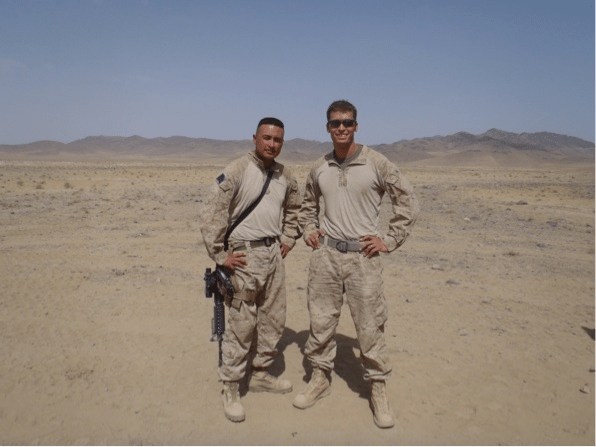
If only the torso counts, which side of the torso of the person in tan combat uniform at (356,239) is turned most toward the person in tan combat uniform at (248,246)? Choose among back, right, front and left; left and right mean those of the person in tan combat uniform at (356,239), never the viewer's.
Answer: right

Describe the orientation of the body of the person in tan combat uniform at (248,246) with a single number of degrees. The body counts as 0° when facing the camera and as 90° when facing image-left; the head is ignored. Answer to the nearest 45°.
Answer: approximately 315°

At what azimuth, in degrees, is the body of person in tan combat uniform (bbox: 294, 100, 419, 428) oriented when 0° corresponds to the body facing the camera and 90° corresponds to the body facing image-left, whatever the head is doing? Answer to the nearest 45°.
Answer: approximately 0°

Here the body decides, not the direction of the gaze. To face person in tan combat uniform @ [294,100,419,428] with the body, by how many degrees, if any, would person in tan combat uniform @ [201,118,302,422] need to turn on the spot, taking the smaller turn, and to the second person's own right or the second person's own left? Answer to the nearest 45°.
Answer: approximately 45° to the second person's own left

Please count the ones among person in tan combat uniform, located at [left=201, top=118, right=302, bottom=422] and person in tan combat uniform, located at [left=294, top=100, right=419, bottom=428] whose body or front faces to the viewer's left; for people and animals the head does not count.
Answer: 0
